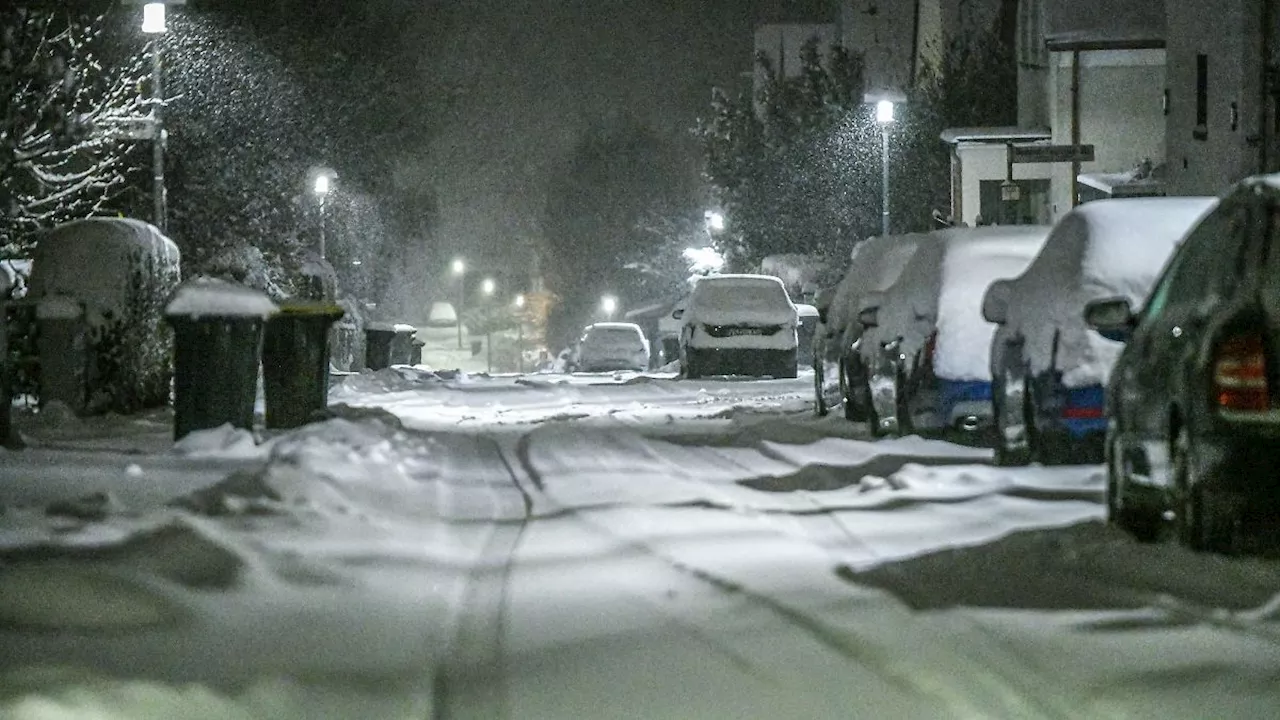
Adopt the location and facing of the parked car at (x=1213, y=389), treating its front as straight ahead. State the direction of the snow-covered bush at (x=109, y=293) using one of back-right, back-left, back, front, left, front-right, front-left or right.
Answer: front-left

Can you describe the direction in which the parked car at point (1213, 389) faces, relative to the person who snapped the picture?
facing away from the viewer

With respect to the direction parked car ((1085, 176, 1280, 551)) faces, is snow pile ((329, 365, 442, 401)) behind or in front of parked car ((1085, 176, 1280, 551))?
in front

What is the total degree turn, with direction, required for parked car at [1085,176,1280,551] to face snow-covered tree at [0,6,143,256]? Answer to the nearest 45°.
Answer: approximately 45° to its left

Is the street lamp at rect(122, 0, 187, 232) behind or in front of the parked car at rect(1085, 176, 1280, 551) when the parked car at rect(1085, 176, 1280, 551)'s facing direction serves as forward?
in front

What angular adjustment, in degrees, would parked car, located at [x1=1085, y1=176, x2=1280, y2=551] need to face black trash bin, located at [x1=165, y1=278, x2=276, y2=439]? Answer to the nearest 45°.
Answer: approximately 45° to its left

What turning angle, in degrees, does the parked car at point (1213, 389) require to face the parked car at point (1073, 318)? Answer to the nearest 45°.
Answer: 0° — it already faces it
